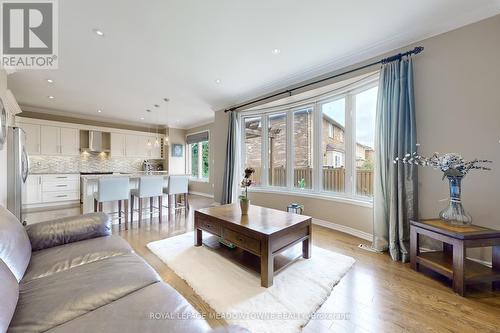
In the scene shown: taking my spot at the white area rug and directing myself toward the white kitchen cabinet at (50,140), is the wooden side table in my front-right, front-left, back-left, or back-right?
back-right

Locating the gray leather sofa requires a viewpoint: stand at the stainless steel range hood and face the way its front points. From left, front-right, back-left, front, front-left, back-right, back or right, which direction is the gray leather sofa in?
front

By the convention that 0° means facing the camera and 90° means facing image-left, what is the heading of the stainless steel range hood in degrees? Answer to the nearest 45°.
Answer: approximately 0°

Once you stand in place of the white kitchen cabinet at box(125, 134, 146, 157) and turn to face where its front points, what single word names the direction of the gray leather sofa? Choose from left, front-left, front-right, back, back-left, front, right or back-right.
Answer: front

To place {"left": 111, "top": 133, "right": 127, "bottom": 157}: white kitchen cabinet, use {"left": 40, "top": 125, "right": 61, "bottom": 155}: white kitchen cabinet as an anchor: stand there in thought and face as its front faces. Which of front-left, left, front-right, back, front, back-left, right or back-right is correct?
left

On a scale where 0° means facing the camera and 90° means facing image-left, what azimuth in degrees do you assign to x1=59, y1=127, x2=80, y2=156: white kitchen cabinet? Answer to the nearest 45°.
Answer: approximately 0°

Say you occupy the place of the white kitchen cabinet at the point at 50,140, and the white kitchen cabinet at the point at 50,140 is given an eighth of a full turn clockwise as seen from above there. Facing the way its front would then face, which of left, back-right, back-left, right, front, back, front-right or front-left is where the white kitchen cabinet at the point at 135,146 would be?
back-left

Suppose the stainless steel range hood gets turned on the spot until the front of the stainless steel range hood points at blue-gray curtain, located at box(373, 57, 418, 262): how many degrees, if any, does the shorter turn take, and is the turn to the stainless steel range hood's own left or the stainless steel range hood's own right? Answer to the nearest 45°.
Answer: approximately 45° to the stainless steel range hood's own left

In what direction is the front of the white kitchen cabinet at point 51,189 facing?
toward the camera

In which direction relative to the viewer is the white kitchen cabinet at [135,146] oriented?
toward the camera

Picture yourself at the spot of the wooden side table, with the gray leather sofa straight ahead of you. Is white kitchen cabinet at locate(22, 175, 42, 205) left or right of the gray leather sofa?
right

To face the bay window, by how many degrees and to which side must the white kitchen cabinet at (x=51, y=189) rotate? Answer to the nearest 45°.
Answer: approximately 45° to its left

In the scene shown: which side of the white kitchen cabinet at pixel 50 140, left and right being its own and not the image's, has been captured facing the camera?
front

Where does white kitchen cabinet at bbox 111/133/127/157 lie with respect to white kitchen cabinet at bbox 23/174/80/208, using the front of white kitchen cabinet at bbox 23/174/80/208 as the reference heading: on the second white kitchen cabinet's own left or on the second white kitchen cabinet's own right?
on the second white kitchen cabinet's own left

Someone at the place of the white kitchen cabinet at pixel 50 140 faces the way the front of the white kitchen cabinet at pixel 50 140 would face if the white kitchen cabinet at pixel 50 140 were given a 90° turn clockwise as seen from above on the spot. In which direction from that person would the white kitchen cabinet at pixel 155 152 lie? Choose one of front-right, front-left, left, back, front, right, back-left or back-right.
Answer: back

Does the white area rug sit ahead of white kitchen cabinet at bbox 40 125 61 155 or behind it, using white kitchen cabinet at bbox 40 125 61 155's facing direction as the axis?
ahead

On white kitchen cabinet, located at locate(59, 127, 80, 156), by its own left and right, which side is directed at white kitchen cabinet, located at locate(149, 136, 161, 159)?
left
